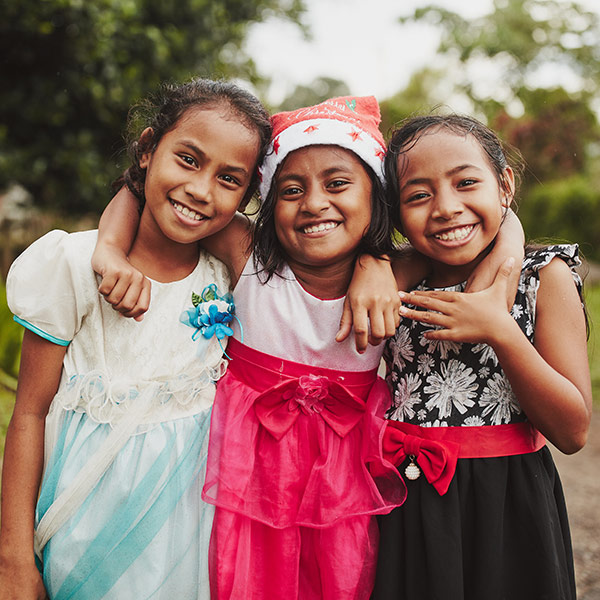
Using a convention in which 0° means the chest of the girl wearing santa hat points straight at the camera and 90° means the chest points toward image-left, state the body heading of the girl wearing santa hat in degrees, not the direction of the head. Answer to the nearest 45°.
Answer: approximately 0°

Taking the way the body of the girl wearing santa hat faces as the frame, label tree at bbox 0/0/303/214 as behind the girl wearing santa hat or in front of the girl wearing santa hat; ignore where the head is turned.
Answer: behind
